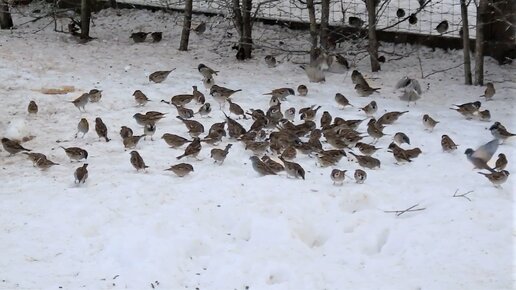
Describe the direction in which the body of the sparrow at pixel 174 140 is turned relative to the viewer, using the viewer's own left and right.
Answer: facing to the left of the viewer

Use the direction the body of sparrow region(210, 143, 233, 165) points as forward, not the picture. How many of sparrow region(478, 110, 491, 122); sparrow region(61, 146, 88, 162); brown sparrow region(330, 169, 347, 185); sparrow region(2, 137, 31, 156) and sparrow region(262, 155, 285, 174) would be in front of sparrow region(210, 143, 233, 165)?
2

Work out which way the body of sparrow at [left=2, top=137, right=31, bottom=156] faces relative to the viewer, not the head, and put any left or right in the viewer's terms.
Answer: facing to the left of the viewer

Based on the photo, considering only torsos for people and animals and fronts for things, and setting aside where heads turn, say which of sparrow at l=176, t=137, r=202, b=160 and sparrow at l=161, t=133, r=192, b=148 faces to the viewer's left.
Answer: sparrow at l=161, t=133, r=192, b=148

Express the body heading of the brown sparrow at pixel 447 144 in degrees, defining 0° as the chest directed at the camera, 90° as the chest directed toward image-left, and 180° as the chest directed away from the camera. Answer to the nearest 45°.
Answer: approximately 90°

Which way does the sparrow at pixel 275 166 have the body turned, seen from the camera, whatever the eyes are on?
to the viewer's left

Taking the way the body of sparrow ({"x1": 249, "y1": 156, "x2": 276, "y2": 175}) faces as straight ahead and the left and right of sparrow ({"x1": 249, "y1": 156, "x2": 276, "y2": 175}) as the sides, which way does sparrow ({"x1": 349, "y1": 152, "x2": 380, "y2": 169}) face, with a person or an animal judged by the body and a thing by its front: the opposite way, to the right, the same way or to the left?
the opposite way

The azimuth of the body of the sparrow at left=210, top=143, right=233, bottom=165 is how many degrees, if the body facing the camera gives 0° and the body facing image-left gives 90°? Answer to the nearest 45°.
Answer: approximately 90°

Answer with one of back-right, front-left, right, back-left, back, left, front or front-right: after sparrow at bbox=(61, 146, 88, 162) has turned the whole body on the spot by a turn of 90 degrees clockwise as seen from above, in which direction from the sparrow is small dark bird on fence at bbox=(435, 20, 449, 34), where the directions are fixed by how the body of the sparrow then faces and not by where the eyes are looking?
back-left

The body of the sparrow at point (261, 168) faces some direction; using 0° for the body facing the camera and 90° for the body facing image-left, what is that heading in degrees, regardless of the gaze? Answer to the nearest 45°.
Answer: approximately 90°
